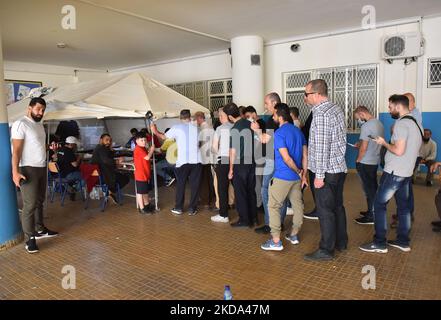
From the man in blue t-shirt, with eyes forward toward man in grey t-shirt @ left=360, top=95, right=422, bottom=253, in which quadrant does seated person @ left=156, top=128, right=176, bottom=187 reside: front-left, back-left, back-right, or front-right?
back-left

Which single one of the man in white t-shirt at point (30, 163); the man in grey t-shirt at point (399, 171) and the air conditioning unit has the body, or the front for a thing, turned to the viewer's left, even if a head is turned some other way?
the man in grey t-shirt

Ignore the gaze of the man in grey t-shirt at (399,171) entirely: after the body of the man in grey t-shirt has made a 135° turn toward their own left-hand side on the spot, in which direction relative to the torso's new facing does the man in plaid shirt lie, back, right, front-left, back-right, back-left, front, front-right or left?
right

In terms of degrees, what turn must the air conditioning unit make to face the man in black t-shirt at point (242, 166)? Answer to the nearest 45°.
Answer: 0° — it already faces them

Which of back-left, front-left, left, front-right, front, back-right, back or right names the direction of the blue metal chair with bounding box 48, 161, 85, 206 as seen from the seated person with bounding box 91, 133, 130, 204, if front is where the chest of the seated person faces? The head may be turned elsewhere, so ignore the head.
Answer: back

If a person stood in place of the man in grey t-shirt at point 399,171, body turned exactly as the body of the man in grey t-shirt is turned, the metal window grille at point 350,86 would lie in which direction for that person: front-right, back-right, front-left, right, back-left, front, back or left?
right

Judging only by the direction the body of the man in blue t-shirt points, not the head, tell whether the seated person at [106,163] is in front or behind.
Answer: in front

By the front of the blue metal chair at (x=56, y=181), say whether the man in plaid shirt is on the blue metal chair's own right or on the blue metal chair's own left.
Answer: on the blue metal chair's own right

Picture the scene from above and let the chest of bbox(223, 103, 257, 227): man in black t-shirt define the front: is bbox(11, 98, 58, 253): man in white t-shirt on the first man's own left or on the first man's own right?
on the first man's own left

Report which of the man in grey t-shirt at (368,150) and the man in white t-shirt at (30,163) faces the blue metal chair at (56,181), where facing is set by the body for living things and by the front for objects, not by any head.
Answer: the man in grey t-shirt

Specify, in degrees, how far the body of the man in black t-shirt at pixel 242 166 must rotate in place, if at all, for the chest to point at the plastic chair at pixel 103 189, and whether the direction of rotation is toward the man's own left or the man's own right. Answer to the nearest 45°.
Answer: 0° — they already face it

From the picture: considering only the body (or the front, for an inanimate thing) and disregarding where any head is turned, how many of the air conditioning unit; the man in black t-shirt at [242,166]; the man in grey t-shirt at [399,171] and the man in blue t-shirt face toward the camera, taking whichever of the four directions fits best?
1

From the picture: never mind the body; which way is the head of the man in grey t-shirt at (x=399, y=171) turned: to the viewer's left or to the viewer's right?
to the viewer's left

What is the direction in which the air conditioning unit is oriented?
toward the camera

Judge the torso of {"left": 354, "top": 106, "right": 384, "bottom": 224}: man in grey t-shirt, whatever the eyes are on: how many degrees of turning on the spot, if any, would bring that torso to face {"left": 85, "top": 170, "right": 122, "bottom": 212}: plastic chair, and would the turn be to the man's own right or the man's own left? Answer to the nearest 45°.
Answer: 0° — they already face it

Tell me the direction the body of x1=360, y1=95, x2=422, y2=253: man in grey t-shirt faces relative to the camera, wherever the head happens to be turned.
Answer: to the viewer's left

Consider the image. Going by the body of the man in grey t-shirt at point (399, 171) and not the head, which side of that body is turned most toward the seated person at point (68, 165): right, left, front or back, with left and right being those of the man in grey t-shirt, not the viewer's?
front

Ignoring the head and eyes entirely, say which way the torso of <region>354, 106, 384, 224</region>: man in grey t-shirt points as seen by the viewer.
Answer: to the viewer's left
